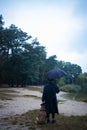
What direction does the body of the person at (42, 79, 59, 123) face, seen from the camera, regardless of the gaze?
away from the camera
